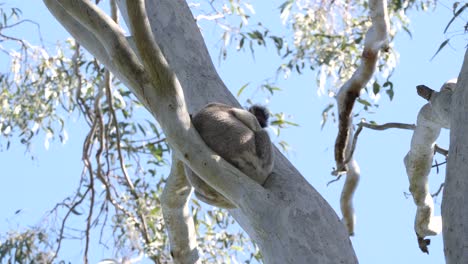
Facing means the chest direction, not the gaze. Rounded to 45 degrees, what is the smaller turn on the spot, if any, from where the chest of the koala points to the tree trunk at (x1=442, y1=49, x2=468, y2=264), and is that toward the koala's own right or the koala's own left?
approximately 45° to the koala's own right
